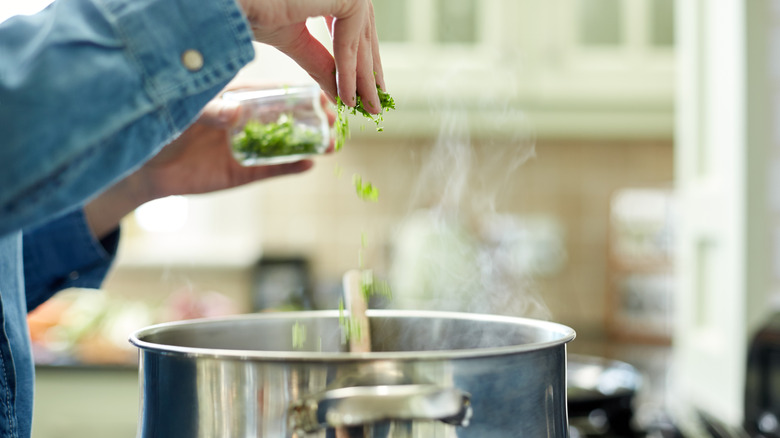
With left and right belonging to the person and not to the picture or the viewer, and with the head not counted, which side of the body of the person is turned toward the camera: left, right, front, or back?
right

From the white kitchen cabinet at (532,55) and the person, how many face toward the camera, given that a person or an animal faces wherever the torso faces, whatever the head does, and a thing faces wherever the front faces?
1

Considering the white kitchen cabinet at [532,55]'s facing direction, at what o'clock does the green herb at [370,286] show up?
The green herb is roughly at 12 o'clock from the white kitchen cabinet.

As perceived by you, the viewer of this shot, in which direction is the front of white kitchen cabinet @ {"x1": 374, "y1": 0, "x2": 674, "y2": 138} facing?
facing the viewer

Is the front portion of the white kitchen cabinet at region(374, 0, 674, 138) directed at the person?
yes

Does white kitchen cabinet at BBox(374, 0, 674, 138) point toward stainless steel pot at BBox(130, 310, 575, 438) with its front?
yes

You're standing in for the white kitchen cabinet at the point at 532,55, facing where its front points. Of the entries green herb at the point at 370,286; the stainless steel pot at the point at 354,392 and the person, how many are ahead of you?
3

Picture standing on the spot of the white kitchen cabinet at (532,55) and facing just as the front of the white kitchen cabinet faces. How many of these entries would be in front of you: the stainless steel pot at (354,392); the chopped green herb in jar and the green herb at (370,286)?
3

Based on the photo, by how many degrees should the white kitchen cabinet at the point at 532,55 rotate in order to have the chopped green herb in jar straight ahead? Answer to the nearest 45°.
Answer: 0° — it already faces it
